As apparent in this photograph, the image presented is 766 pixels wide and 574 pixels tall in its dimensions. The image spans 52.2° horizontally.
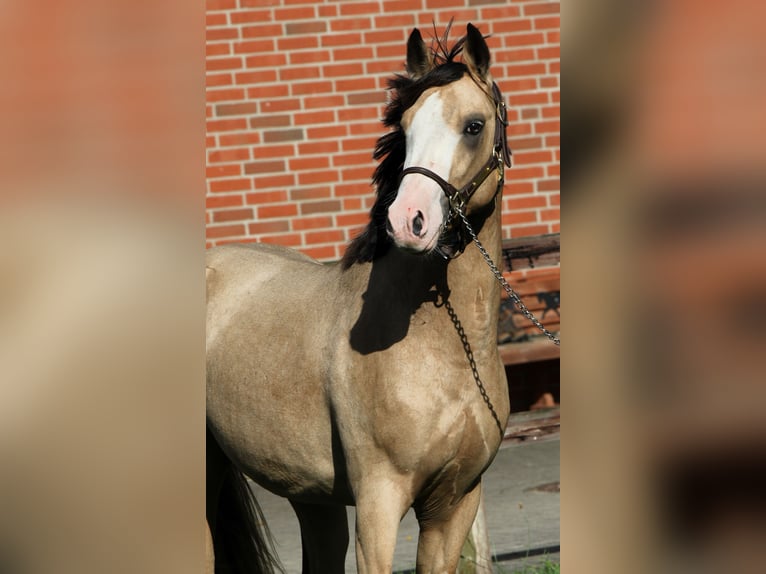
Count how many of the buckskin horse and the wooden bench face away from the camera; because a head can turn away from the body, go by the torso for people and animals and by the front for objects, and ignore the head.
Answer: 0

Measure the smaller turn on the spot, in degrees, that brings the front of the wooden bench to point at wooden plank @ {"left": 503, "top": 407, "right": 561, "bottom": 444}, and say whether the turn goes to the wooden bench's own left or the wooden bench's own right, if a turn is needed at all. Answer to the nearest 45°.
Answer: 0° — it already faces it

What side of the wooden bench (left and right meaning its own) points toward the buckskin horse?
front

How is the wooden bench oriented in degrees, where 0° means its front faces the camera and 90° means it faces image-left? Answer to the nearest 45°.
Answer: approximately 0°

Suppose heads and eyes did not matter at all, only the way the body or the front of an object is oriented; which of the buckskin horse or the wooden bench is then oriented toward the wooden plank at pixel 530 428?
the wooden bench

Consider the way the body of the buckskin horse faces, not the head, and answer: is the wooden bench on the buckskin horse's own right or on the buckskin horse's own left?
on the buckskin horse's own left

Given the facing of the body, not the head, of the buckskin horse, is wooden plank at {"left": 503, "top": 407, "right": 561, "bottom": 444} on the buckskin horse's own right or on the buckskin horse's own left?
on the buckskin horse's own left
